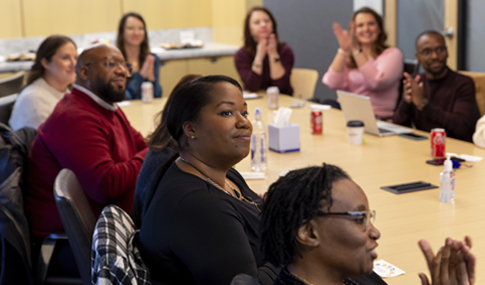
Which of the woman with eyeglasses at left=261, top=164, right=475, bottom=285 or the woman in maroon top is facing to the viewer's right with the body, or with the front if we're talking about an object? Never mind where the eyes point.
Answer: the woman with eyeglasses

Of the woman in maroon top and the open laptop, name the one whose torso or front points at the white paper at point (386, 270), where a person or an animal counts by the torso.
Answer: the woman in maroon top

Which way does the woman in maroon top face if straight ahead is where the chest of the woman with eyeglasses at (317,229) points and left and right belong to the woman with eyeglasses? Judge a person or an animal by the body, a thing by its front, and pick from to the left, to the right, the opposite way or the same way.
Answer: to the right

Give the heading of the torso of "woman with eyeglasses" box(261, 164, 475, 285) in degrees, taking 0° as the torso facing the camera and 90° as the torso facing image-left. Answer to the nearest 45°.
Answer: approximately 270°

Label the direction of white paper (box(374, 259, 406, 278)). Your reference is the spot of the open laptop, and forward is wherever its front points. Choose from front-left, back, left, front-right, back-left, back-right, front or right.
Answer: back-right

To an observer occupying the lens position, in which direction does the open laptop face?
facing away from the viewer and to the right of the viewer

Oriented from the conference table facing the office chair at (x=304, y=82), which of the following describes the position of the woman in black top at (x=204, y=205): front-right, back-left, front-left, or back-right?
back-left

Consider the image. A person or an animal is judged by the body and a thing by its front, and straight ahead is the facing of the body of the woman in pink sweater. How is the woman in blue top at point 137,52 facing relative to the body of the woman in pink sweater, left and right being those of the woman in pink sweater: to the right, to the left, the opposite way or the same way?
to the left
